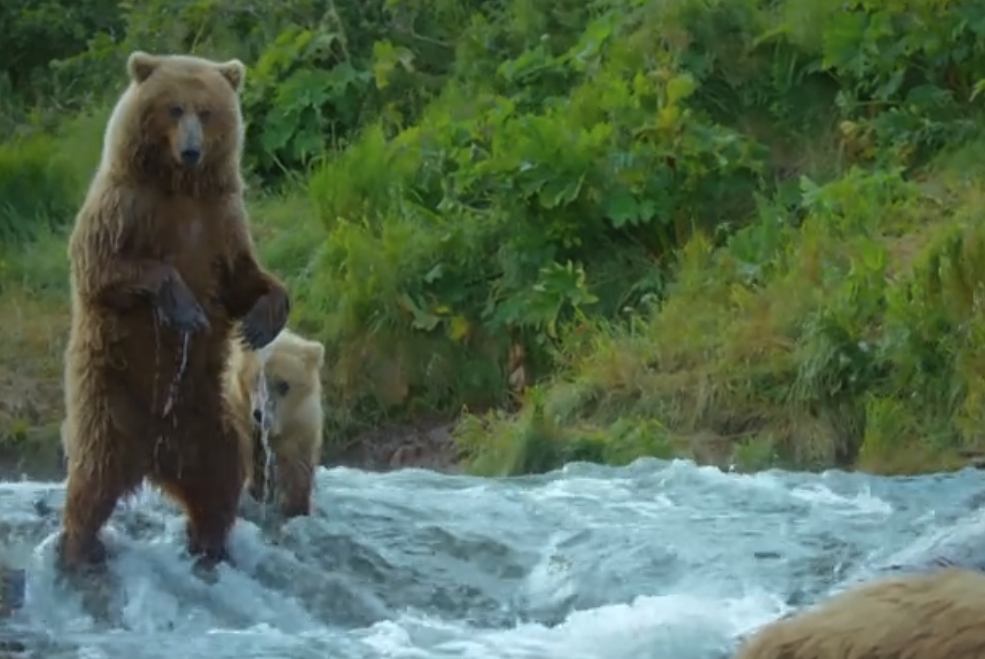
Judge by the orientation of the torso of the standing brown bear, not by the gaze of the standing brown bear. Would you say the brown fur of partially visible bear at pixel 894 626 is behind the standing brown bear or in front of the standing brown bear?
in front

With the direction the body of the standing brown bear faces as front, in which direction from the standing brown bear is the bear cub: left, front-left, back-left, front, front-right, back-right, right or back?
left

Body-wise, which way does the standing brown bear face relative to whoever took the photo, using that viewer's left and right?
facing the viewer and to the right of the viewer

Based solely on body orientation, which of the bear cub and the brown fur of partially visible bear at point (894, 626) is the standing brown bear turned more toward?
the brown fur of partially visible bear
